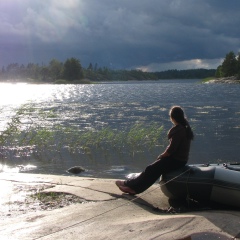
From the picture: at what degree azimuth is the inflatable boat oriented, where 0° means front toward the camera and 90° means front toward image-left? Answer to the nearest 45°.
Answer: approximately 90°
